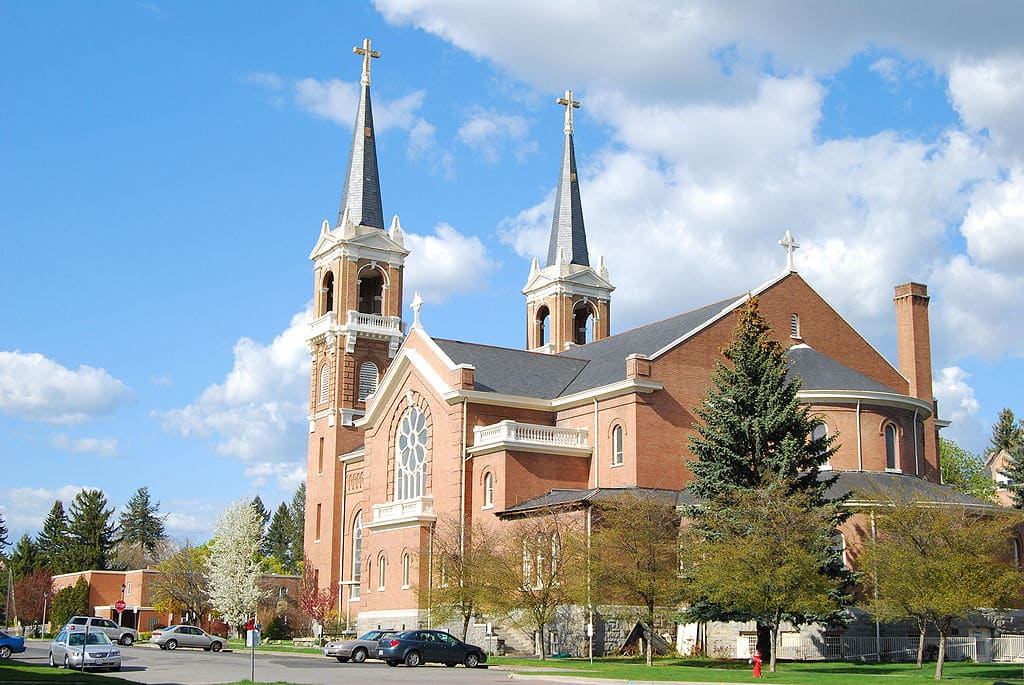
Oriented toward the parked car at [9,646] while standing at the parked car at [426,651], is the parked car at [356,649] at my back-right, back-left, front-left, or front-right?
front-right

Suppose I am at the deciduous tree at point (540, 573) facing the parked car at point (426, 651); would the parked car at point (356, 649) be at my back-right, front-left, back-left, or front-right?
front-right

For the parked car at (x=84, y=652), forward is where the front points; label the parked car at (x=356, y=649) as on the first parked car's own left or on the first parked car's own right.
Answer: on the first parked car's own left

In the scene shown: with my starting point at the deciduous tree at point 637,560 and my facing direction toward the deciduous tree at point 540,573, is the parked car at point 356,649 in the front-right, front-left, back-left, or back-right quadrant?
front-left

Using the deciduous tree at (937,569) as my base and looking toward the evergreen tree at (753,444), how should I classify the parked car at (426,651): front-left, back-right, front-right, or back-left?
front-left

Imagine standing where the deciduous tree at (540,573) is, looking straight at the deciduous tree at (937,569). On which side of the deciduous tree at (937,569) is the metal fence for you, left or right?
left

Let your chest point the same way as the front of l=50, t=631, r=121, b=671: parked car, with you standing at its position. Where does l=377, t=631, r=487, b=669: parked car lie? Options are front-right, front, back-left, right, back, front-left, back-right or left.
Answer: front-left

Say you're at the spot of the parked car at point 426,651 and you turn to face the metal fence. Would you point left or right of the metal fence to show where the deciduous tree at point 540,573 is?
left
